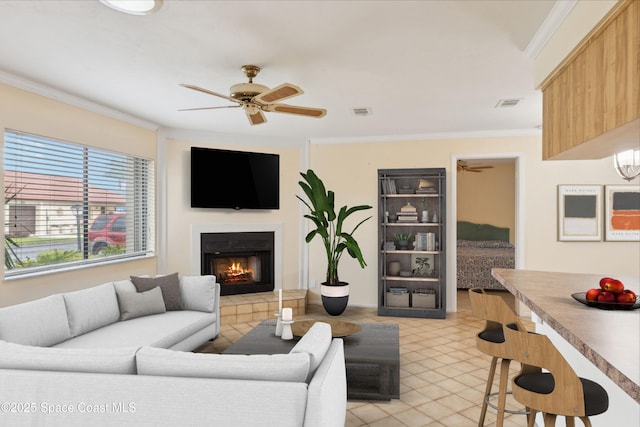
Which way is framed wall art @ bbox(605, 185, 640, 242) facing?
toward the camera

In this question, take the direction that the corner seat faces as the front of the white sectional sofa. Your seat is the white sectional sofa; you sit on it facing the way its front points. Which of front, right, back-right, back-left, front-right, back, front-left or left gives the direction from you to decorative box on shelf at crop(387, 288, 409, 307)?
front

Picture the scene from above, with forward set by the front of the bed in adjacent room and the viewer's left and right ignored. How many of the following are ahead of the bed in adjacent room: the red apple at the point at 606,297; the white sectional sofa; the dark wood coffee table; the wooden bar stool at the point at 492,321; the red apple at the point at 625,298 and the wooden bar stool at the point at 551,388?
6

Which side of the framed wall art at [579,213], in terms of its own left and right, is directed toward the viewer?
front

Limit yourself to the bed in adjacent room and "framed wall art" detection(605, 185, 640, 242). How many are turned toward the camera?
2

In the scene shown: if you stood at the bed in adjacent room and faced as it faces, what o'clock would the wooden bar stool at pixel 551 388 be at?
The wooden bar stool is roughly at 12 o'clock from the bed in adjacent room.

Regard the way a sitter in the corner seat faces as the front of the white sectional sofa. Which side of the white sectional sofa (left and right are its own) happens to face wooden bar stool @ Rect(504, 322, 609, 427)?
right

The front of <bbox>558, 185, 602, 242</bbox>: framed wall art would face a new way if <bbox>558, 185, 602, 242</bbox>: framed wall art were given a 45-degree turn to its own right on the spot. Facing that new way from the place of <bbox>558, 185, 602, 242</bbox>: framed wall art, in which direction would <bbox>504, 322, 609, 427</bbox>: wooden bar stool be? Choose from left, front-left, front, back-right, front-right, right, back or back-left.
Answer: front-left

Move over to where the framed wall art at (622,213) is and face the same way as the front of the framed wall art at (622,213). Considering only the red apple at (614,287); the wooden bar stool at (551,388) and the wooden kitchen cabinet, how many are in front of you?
3

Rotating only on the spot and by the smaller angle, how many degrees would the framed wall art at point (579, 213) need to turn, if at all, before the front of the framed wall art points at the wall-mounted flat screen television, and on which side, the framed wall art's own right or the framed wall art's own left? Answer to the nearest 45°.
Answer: approximately 45° to the framed wall art's own right

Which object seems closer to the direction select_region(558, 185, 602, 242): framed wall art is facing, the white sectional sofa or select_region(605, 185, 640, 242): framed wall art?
the white sectional sofa

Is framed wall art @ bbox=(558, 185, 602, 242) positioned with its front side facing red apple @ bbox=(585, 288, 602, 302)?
yes

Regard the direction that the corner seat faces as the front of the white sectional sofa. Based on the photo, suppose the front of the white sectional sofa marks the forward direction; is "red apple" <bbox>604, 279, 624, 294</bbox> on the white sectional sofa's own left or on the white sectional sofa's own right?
on the white sectional sofa's own right

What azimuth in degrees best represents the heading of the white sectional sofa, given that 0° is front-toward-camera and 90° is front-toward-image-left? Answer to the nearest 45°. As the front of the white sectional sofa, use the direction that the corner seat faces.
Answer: approximately 225°

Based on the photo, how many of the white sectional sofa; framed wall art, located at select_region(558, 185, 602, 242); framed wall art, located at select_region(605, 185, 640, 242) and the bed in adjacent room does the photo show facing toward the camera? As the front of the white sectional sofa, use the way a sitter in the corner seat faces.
3
